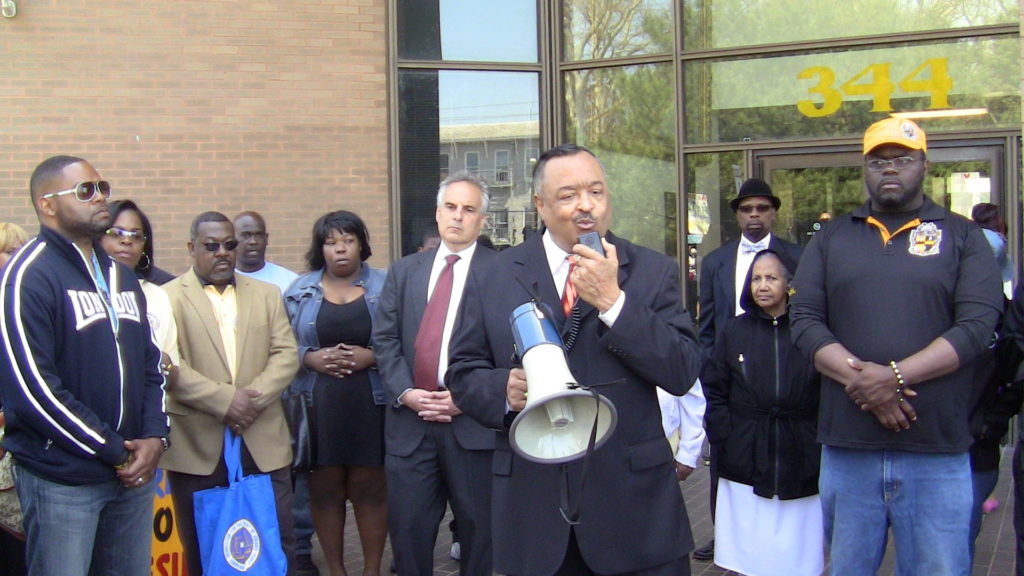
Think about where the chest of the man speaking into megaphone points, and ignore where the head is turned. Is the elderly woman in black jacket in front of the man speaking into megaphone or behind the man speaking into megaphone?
behind

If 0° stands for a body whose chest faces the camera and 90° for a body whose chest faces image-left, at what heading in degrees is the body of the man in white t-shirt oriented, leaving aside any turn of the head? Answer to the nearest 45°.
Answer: approximately 0°

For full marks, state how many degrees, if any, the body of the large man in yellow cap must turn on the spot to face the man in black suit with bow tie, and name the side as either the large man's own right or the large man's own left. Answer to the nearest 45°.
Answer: approximately 180°

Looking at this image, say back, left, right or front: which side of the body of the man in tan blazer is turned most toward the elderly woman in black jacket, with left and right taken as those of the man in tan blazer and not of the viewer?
left

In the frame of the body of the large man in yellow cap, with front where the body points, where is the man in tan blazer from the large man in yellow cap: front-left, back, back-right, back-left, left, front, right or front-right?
right

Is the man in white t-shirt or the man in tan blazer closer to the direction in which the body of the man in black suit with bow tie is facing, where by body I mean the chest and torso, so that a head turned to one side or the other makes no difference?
the man in tan blazer

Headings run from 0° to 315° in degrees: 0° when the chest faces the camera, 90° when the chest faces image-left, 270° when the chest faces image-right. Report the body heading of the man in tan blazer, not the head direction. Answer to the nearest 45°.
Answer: approximately 0°

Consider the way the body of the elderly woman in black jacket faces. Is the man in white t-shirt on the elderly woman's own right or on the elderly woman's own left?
on the elderly woman's own right

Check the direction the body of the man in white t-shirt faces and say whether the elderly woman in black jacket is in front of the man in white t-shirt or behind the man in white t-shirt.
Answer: in front
